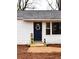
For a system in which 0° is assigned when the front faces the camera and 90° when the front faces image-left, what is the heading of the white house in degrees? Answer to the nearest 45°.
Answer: approximately 0°
